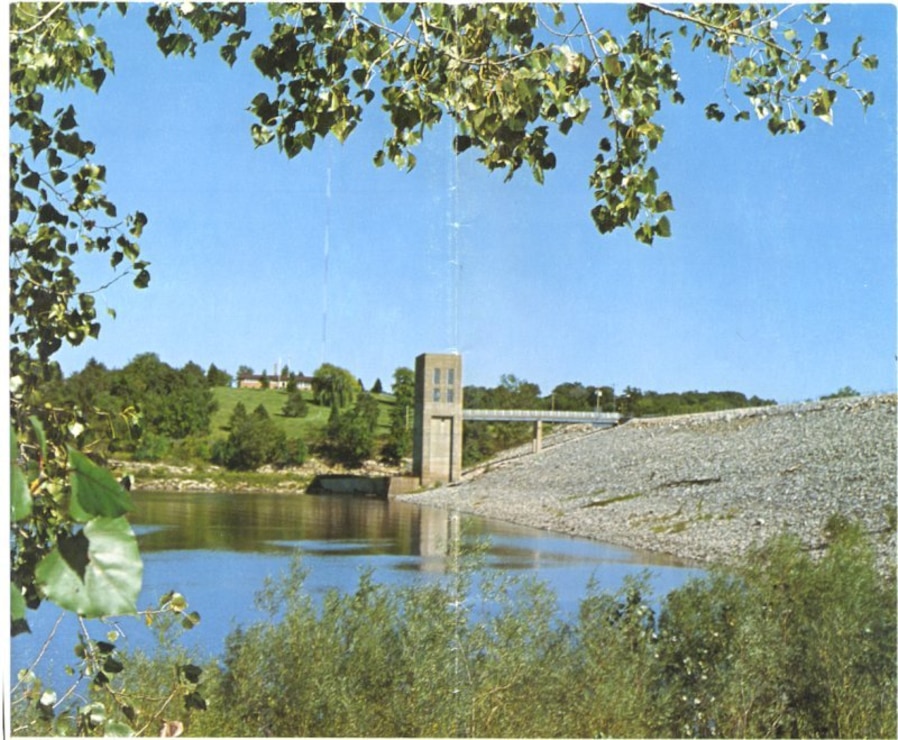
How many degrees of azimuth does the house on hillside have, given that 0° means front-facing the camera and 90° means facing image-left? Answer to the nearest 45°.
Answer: approximately 0°
